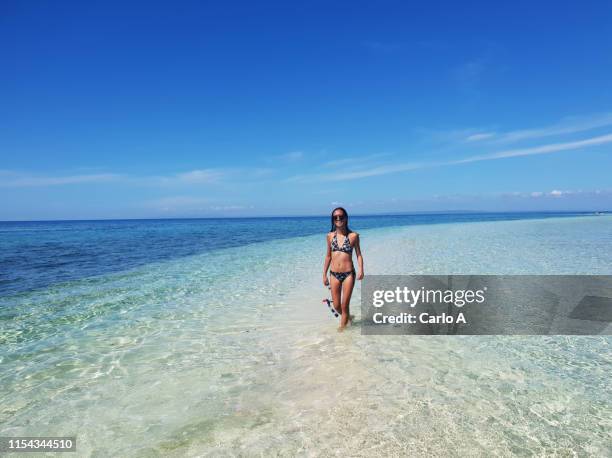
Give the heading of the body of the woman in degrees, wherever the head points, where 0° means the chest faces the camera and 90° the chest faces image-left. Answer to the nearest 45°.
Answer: approximately 0°
